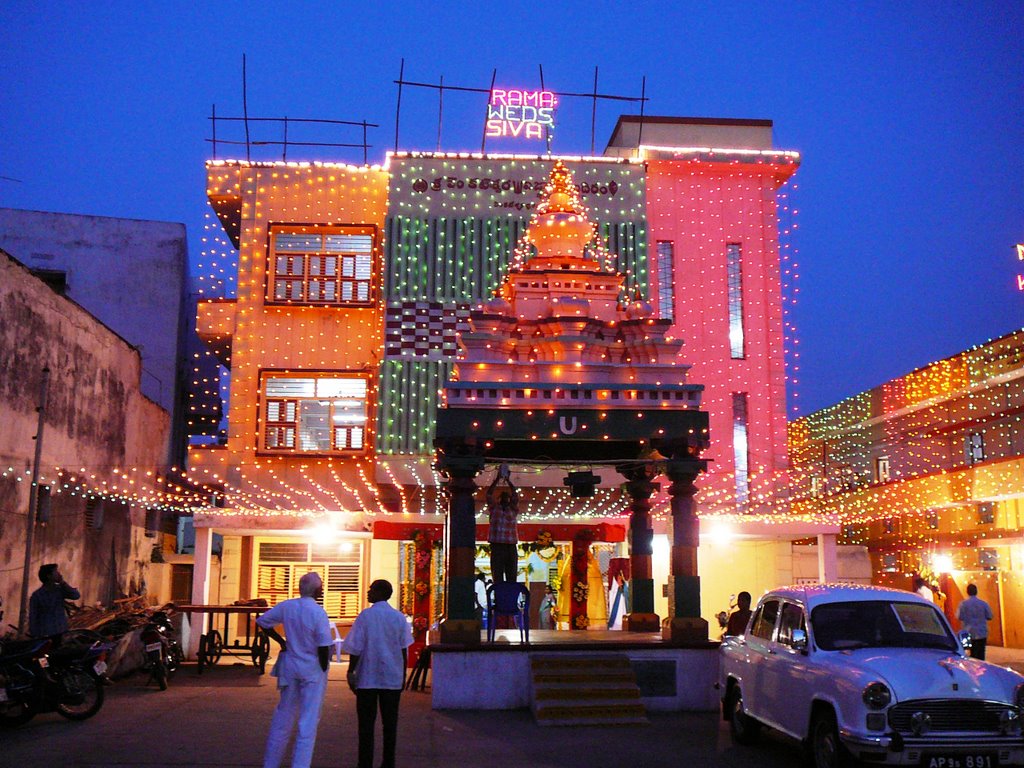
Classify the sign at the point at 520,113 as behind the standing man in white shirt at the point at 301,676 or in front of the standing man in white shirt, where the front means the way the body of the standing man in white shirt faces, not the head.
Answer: in front

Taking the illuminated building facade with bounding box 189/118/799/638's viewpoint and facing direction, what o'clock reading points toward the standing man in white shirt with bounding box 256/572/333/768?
The standing man in white shirt is roughly at 12 o'clock from the illuminated building facade.

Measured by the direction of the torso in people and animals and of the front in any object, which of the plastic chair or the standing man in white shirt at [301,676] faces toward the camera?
the plastic chair

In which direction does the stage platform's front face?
toward the camera

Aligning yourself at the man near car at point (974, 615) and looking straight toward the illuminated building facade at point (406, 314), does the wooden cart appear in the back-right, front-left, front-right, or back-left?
front-left

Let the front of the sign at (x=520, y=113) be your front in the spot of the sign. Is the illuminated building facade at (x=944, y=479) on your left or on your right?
on your left

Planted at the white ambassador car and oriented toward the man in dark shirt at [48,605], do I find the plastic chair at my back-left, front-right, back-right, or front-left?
front-right

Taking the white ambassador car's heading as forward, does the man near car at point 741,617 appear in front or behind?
behind

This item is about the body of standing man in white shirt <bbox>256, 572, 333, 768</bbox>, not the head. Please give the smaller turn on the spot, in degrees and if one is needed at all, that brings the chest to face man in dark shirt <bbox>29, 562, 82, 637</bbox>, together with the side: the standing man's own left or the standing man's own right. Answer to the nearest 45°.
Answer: approximately 90° to the standing man's own left

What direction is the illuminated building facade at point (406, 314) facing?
toward the camera

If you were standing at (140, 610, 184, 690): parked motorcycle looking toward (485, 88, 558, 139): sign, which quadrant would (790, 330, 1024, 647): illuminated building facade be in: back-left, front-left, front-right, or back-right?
front-right

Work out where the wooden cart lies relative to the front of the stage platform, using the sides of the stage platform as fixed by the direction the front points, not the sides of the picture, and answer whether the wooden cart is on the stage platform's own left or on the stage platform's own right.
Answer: on the stage platform's own right

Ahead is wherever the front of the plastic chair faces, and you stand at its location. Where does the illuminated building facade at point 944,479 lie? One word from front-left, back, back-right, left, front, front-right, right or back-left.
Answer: front-right

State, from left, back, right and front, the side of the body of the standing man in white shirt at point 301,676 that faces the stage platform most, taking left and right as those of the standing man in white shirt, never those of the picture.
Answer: front
